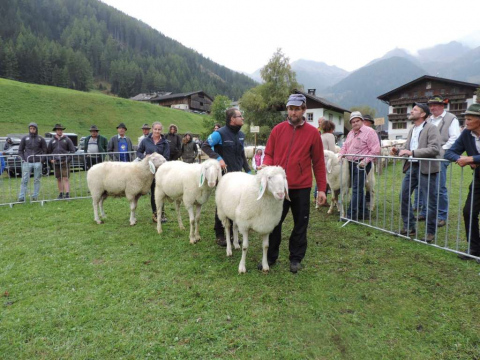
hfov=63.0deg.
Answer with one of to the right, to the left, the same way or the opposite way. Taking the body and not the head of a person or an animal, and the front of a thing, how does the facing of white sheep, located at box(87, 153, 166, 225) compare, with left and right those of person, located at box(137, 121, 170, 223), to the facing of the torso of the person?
to the left

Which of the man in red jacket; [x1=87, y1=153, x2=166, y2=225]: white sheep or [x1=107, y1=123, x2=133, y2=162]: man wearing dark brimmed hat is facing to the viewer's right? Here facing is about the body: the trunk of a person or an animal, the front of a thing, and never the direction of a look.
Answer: the white sheep

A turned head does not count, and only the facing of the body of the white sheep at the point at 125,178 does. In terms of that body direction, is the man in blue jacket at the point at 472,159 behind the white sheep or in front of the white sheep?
in front

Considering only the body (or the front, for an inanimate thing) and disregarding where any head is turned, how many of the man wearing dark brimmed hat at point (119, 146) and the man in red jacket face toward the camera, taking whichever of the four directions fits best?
2

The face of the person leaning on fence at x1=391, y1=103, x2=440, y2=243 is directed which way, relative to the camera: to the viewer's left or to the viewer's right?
to the viewer's left

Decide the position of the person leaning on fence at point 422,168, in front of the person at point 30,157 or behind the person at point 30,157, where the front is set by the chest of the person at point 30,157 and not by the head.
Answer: in front

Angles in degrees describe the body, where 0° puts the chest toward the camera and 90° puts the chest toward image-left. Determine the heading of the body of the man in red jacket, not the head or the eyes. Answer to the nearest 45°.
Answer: approximately 0°

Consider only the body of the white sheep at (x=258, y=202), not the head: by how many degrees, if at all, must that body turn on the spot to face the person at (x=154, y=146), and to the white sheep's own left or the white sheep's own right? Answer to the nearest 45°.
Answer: approximately 180°

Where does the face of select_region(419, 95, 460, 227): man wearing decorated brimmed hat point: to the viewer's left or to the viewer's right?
to the viewer's left

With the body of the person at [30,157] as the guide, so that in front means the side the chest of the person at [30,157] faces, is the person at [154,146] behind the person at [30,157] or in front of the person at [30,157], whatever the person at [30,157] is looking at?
in front

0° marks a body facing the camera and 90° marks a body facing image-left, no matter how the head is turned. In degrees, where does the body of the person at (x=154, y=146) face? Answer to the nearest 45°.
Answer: approximately 0°

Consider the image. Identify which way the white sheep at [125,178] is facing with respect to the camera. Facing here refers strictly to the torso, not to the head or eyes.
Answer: to the viewer's right

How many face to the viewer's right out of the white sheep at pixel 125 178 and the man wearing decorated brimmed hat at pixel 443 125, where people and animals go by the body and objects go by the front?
1

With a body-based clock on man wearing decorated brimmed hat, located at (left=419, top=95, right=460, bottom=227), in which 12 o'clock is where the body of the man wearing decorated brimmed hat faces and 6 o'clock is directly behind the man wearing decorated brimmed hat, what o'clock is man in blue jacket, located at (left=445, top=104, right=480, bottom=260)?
The man in blue jacket is roughly at 10 o'clock from the man wearing decorated brimmed hat.
